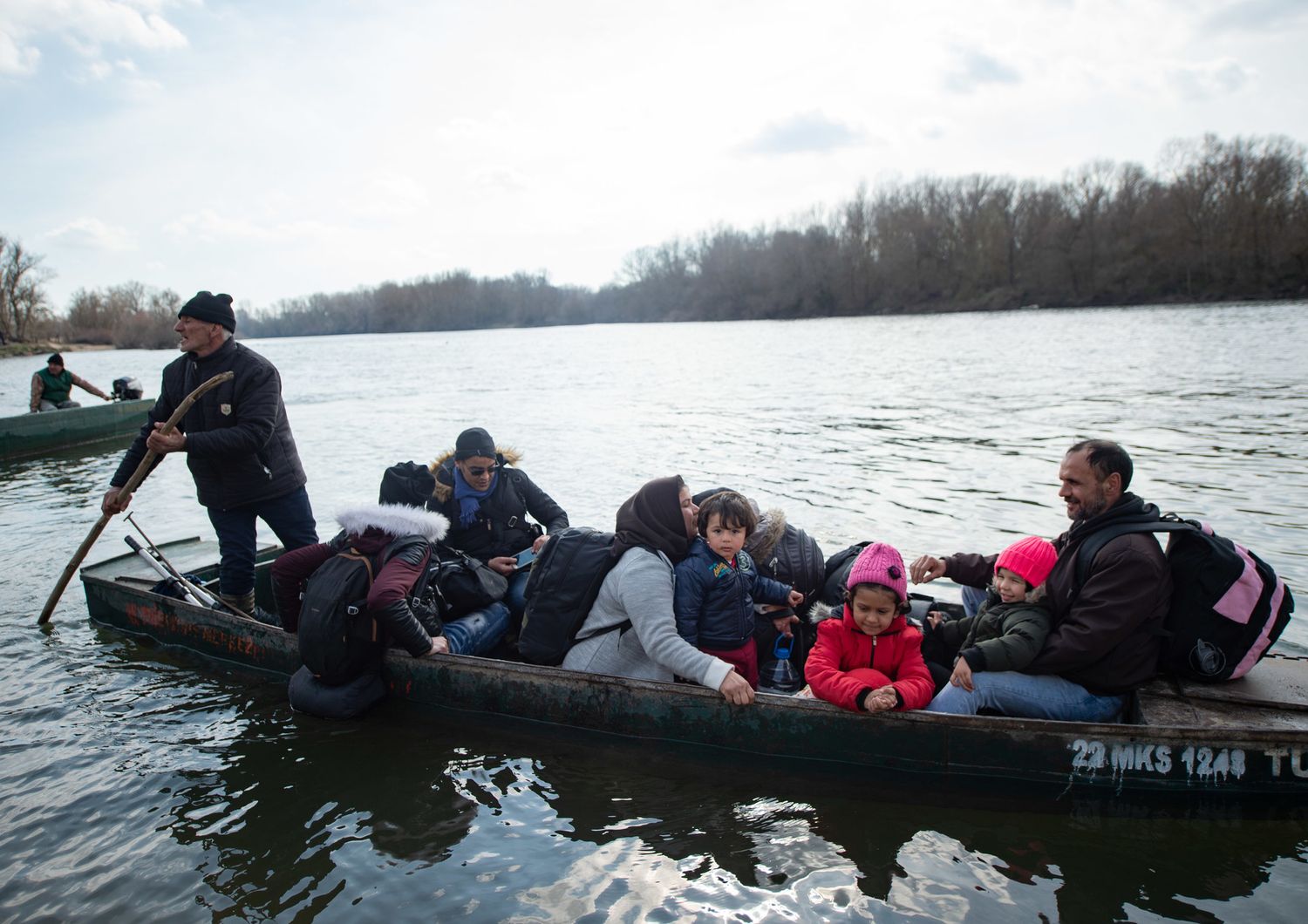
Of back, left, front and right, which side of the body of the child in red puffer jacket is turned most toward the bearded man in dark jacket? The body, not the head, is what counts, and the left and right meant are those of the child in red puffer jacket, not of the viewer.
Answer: left

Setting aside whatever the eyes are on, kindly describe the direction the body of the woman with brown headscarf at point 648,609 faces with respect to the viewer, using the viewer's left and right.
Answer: facing to the right of the viewer

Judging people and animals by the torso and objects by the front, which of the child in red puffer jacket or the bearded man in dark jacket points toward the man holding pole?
the bearded man in dark jacket

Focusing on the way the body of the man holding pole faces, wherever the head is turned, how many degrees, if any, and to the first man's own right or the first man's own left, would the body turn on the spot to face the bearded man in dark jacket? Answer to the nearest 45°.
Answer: approximately 90° to the first man's own left

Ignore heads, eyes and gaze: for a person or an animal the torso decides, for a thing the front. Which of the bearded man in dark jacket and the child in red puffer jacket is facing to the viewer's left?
the bearded man in dark jacket

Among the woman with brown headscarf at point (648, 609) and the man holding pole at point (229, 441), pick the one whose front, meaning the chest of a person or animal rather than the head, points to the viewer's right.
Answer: the woman with brown headscarf

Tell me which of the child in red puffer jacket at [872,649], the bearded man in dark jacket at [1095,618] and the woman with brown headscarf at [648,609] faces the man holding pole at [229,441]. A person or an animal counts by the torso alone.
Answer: the bearded man in dark jacket

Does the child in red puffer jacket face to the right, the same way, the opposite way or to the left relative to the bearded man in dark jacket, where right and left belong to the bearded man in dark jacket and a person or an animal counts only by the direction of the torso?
to the left

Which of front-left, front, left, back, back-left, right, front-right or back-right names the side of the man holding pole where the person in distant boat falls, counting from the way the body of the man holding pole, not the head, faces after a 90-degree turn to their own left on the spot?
back-left

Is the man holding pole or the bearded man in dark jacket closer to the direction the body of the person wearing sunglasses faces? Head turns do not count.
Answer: the bearded man in dark jacket

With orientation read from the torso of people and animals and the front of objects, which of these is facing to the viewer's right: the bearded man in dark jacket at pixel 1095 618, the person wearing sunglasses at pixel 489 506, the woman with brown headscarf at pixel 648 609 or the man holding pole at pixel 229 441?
the woman with brown headscarf

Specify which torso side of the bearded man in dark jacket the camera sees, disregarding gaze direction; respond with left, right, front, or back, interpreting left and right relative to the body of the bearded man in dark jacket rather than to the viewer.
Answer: left

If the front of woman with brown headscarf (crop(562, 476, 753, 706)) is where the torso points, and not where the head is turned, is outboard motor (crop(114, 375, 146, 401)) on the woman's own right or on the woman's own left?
on the woman's own left
